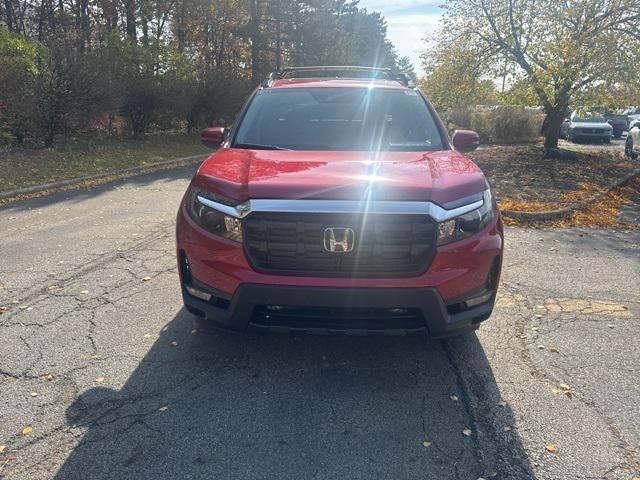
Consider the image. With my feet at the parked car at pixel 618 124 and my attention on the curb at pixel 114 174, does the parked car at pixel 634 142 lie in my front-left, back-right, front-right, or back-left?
front-left

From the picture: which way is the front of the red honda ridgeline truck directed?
toward the camera

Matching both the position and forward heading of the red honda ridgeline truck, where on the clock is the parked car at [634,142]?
The parked car is roughly at 7 o'clock from the red honda ridgeline truck.

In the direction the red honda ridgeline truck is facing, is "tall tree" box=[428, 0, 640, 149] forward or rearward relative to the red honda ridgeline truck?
rearward

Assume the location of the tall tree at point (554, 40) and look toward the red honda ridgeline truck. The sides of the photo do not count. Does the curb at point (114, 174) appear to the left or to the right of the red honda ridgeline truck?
right

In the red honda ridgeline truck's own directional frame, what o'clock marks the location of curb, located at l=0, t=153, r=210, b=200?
The curb is roughly at 5 o'clock from the red honda ridgeline truck.
